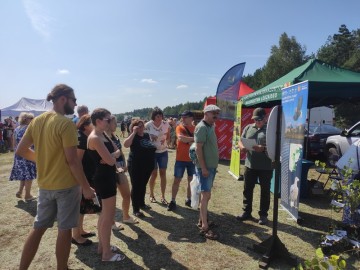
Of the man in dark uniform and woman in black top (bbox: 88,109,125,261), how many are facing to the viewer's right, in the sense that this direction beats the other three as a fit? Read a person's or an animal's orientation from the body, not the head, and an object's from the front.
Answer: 1

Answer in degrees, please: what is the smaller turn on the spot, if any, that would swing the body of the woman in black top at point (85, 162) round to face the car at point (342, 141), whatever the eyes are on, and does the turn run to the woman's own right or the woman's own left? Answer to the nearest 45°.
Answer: approximately 45° to the woman's own left

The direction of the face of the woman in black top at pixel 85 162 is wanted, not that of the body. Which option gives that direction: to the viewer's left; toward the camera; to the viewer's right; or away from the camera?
to the viewer's right

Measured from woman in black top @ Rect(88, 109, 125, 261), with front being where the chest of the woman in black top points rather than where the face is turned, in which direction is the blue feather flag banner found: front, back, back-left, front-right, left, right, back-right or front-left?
front-left

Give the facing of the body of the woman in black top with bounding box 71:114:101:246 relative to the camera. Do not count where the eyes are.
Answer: to the viewer's right

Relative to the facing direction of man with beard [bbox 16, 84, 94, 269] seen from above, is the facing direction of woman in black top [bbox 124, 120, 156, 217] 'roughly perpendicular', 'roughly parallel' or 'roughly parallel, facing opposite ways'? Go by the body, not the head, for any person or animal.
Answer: roughly perpendicular

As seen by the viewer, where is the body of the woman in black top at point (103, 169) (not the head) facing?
to the viewer's right

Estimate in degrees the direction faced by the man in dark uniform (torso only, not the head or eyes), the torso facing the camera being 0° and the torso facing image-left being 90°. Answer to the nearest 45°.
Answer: approximately 45°

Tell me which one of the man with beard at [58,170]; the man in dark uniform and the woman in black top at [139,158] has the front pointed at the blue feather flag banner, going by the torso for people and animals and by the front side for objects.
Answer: the man with beard

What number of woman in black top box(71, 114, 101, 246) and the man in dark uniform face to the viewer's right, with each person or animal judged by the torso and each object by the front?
1

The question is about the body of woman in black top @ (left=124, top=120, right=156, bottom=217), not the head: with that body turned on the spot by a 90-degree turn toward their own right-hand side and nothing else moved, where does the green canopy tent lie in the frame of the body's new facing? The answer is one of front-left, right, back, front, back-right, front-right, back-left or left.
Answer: back-left

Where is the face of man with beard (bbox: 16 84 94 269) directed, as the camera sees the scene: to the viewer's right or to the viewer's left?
to the viewer's right

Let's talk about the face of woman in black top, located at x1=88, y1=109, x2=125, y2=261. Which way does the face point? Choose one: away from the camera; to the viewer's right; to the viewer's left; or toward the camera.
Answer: to the viewer's right

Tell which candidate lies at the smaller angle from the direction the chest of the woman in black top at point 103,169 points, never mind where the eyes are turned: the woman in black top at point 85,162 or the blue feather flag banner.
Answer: the blue feather flag banner
